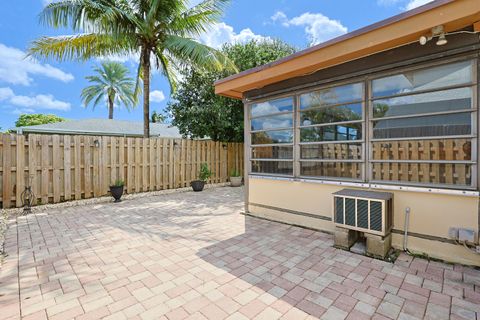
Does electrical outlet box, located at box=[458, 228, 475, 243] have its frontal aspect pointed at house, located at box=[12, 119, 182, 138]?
no

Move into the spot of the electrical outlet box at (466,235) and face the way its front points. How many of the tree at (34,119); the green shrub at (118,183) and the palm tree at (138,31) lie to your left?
0

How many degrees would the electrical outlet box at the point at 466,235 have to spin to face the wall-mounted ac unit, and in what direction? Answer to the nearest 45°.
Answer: approximately 90° to its right

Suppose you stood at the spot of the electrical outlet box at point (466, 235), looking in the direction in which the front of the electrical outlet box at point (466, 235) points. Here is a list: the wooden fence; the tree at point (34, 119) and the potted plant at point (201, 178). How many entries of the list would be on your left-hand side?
0

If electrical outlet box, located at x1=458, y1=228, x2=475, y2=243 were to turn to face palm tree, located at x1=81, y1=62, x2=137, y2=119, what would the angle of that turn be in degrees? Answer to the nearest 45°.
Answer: approximately 90° to its right

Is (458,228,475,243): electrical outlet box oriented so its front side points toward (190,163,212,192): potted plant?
no

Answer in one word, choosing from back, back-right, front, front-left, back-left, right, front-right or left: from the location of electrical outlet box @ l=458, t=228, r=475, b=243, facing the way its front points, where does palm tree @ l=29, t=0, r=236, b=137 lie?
right

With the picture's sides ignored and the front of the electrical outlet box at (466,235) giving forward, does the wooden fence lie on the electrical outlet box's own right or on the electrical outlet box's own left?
on the electrical outlet box's own right

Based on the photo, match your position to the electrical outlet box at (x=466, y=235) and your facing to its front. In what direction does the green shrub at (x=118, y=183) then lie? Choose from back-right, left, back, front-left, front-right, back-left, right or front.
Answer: right

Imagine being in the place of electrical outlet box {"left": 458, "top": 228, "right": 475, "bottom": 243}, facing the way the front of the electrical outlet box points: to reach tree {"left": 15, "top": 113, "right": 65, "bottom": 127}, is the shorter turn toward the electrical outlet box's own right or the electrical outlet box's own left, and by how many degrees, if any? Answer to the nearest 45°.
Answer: approximately 90° to the electrical outlet box's own right

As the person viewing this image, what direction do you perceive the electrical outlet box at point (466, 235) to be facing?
facing the viewer

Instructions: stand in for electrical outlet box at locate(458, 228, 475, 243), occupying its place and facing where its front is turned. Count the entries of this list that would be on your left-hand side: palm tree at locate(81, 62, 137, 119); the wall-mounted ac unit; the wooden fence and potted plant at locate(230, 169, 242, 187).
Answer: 0
